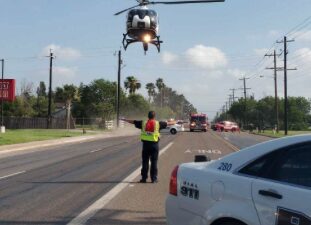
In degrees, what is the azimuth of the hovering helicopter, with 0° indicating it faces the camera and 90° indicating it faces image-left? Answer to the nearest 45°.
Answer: approximately 0°

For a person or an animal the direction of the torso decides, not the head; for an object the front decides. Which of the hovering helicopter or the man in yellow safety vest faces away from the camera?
the man in yellow safety vest

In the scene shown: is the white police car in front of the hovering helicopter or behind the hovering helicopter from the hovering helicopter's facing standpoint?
in front

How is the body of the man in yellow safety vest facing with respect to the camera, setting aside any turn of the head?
away from the camera

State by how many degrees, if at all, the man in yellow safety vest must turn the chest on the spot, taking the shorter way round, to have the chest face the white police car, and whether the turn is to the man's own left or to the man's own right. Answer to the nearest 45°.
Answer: approximately 180°

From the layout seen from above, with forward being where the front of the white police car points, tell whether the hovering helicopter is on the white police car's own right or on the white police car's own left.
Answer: on the white police car's own left

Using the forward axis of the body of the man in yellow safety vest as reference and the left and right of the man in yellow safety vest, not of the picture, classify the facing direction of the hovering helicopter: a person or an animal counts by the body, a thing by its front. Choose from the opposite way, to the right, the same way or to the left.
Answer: the opposite way
